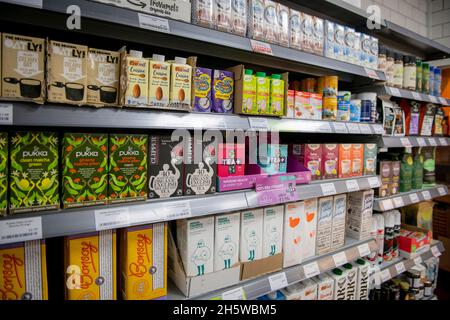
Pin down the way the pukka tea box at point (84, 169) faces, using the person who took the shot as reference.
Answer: facing the viewer

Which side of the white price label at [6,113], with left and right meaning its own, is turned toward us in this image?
front

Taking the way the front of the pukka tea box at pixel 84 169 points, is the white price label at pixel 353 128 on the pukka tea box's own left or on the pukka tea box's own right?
on the pukka tea box's own left

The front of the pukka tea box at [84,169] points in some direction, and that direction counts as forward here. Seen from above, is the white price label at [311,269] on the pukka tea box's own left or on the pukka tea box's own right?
on the pukka tea box's own left

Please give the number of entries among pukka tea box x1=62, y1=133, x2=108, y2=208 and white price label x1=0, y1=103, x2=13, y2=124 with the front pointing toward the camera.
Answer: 2

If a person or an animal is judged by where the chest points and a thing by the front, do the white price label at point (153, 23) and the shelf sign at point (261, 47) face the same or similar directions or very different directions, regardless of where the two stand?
same or similar directions
